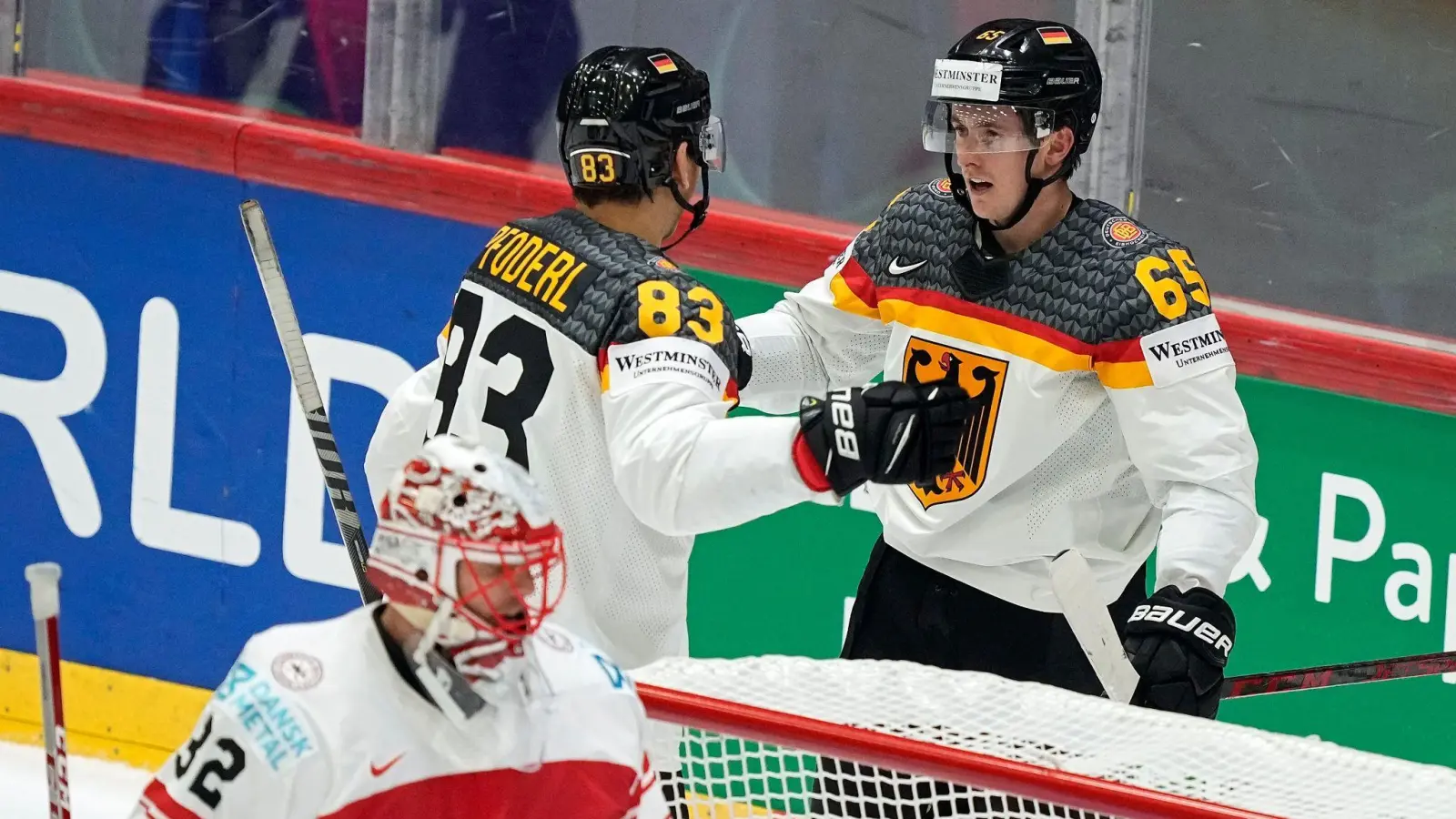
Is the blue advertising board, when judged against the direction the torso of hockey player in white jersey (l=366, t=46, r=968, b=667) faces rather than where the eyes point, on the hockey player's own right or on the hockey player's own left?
on the hockey player's own left

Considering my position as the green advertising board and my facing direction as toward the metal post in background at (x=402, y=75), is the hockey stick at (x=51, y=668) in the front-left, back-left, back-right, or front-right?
front-left

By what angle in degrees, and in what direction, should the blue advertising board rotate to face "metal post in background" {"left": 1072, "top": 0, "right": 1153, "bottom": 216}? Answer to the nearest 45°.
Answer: approximately 90° to its left

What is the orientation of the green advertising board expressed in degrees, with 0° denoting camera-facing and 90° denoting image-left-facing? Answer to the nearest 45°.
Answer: approximately 45°

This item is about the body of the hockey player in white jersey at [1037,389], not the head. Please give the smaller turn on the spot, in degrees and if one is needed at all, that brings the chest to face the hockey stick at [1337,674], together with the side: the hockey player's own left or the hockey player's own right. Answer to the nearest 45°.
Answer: approximately 135° to the hockey player's own left

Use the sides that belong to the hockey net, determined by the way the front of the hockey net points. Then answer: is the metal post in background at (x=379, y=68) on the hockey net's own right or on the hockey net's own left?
on the hockey net's own right

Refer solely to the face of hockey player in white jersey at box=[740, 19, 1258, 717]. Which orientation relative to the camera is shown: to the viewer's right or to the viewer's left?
to the viewer's left

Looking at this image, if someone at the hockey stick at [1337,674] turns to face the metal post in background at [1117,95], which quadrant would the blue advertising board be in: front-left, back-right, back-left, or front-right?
front-left

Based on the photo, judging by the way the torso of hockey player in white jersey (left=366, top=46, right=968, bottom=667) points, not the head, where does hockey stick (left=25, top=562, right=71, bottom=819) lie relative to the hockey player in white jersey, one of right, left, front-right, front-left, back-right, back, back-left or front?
back

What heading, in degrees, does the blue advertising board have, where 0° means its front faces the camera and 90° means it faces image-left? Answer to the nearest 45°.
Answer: approximately 45°

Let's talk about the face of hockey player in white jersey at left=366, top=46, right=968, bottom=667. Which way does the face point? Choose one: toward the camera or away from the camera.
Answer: away from the camera

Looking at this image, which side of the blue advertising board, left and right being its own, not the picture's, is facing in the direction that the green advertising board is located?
left

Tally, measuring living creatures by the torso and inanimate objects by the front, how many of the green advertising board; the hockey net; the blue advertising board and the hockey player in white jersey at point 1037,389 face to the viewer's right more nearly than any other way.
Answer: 0

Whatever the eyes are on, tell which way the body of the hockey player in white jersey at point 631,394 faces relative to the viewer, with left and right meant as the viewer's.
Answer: facing away from the viewer and to the right of the viewer

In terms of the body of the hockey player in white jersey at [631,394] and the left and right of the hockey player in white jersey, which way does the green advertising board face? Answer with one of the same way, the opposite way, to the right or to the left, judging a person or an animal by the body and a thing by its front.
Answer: the opposite way
